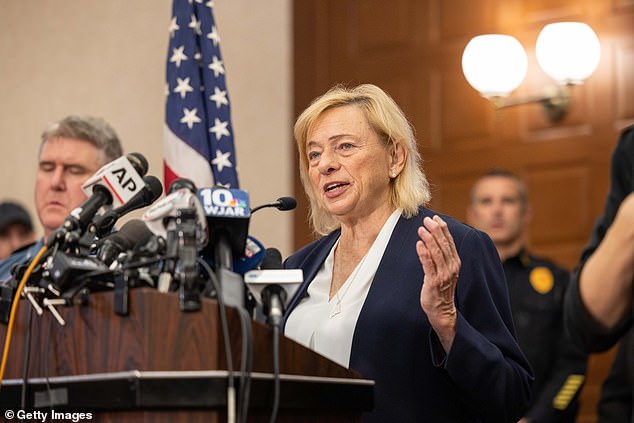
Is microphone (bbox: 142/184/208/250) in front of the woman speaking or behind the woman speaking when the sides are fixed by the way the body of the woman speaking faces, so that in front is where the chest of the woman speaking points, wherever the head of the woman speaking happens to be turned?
in front

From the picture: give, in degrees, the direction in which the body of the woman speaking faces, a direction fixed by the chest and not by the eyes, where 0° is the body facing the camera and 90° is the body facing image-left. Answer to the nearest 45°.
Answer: approximately 45°

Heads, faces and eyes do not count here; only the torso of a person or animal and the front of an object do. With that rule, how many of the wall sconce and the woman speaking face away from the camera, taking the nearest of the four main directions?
0

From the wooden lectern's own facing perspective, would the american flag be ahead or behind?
behind

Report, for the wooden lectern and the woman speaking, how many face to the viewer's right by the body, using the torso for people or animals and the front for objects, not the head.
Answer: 0

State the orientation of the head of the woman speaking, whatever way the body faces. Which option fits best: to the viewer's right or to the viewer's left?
to the viewer's left

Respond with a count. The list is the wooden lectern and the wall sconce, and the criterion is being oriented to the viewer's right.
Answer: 0

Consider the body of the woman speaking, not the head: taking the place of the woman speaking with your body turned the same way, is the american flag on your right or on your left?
on your right

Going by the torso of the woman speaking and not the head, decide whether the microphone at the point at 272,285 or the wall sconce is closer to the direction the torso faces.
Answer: the microphone

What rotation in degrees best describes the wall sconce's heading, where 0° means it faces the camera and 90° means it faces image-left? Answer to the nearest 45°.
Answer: approximately 45°
